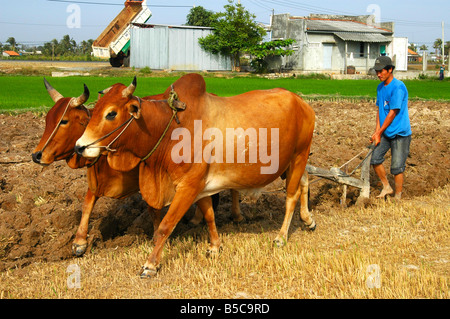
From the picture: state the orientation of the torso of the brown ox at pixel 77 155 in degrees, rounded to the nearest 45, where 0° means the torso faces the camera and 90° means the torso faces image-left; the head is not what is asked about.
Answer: approximately 45°

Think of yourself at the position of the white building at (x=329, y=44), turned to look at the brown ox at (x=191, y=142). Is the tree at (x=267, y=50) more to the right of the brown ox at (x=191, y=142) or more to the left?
right

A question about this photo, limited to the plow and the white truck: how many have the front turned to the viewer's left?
1

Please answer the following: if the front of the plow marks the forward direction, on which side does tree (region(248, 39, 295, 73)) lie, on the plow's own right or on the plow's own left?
on the plow's own right

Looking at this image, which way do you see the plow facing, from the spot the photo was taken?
facing to the left of the viewer

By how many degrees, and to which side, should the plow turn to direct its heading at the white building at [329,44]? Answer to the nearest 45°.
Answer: approximately 90° to its right

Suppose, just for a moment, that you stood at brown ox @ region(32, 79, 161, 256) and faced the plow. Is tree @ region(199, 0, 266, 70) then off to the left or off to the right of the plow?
left
